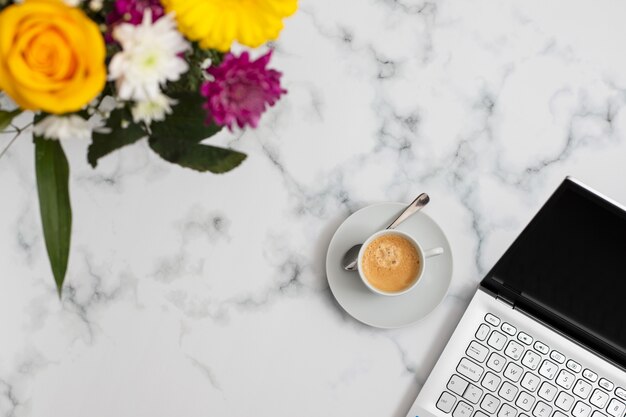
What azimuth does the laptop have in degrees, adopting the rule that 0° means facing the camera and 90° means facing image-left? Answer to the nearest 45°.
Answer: approximately 45°
